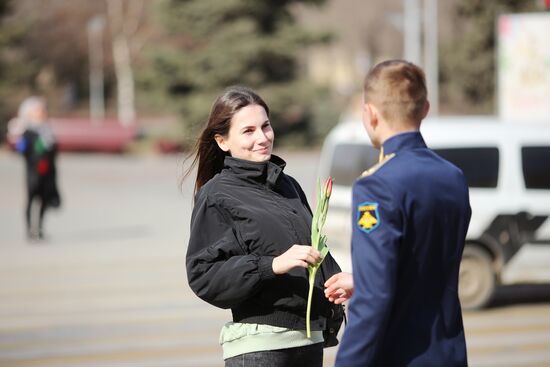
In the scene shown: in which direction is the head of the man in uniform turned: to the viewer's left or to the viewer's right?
to the viewer's left

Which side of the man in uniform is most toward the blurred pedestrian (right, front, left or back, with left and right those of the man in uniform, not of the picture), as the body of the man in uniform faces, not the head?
front

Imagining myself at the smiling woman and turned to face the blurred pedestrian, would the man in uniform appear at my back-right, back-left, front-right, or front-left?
back-right

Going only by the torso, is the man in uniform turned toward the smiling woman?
yes

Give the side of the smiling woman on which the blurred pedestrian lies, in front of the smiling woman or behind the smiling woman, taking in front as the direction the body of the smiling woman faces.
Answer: behind

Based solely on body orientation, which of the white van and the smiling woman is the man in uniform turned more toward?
the smiling woman

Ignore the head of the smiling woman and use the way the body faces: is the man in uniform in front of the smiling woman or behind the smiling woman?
in front

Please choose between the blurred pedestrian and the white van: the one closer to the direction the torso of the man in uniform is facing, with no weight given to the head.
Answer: the blurred pedestrian

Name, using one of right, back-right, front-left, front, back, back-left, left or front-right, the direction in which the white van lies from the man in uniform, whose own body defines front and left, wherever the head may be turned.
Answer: front-right

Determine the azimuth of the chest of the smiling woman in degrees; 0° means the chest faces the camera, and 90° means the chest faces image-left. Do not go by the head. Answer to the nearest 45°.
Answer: approximately 315°

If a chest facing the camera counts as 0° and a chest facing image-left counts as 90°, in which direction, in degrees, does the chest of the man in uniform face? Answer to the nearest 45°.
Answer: approximately 135°

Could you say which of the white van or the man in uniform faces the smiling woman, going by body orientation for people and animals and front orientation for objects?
the man in uniform
